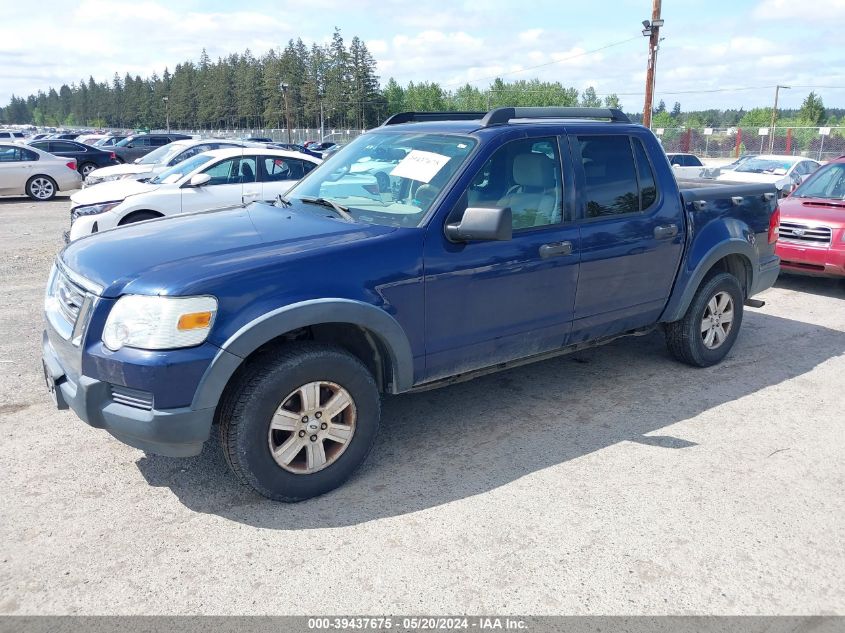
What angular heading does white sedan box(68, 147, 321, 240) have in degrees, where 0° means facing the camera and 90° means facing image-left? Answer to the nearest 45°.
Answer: approximately 45°

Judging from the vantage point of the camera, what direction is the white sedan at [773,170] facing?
facing the viewer and to the left of the viewer

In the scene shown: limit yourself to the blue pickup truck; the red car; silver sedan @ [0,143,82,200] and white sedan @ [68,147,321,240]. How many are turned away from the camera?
0

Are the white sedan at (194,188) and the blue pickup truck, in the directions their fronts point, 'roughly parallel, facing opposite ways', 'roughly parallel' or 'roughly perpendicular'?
roughly parallel

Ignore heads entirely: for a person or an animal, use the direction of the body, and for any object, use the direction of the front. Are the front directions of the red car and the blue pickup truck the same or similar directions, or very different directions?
same or similar directions

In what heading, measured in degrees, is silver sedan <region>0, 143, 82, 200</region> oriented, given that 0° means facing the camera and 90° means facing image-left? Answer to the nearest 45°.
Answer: approximately 90°

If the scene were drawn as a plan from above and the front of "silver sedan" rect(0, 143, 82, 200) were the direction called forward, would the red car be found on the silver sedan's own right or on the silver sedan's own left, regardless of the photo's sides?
on the silver sedan's own left

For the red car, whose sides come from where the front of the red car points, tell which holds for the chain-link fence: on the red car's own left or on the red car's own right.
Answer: on the red car's own right

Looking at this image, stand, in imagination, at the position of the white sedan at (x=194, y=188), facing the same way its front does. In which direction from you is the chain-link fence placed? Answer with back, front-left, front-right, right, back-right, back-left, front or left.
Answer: back

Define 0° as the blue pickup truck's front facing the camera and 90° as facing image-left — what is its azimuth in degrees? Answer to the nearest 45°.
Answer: approximately 45°

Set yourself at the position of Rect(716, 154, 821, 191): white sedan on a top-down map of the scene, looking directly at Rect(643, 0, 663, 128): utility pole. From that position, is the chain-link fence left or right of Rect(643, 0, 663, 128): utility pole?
right
